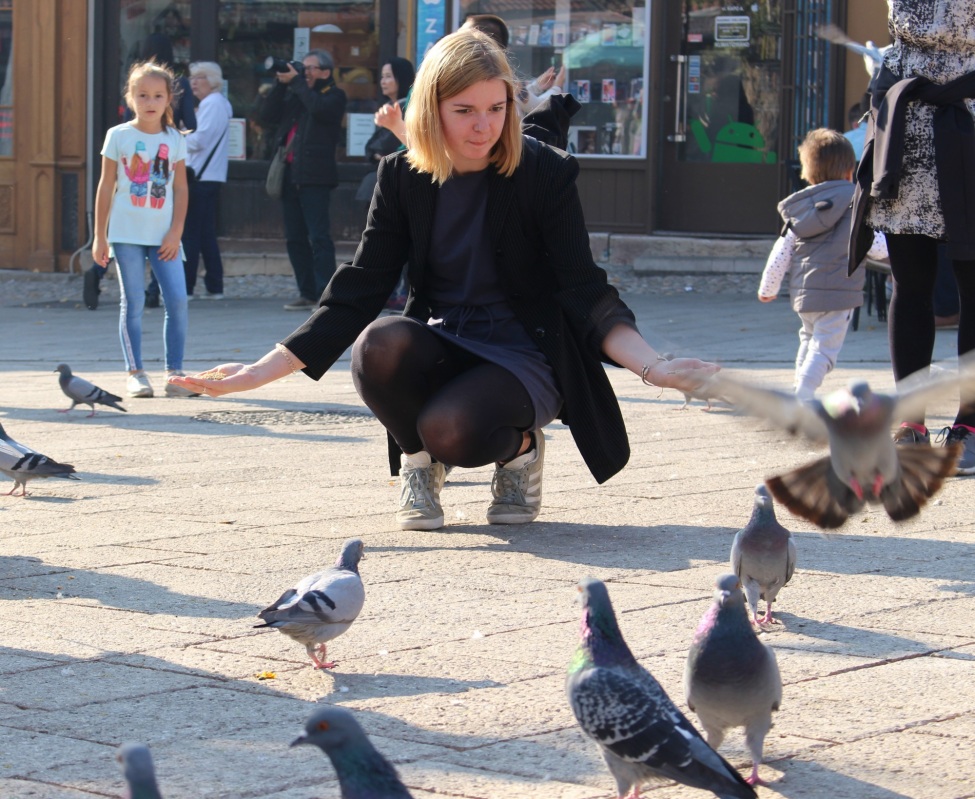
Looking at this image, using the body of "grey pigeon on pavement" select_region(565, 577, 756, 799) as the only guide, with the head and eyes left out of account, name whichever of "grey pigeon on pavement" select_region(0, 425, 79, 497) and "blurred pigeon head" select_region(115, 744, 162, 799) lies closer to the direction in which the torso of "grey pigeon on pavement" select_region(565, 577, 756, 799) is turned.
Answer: the grey pigeon on pavement

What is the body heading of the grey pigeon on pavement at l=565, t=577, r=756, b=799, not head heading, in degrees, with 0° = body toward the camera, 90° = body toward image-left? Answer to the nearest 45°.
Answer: approximately 135°

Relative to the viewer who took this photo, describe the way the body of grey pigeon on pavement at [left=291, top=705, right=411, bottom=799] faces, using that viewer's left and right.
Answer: facing to the left of the viewer

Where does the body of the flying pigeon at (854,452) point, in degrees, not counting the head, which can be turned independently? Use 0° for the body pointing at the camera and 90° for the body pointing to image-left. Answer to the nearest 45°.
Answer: approximately 0°

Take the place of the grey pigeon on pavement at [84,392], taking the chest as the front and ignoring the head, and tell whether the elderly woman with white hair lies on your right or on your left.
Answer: on your right

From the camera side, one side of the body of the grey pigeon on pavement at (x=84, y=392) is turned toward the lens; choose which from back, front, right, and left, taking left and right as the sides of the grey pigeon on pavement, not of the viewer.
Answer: left

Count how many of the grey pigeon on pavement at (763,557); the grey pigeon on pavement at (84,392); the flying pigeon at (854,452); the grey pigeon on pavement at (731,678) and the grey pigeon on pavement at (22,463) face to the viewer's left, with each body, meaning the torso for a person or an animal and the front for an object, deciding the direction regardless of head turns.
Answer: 2

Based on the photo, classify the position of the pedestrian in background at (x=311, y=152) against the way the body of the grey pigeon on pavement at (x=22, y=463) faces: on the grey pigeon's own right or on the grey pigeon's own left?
on the grey pigeon's own right
